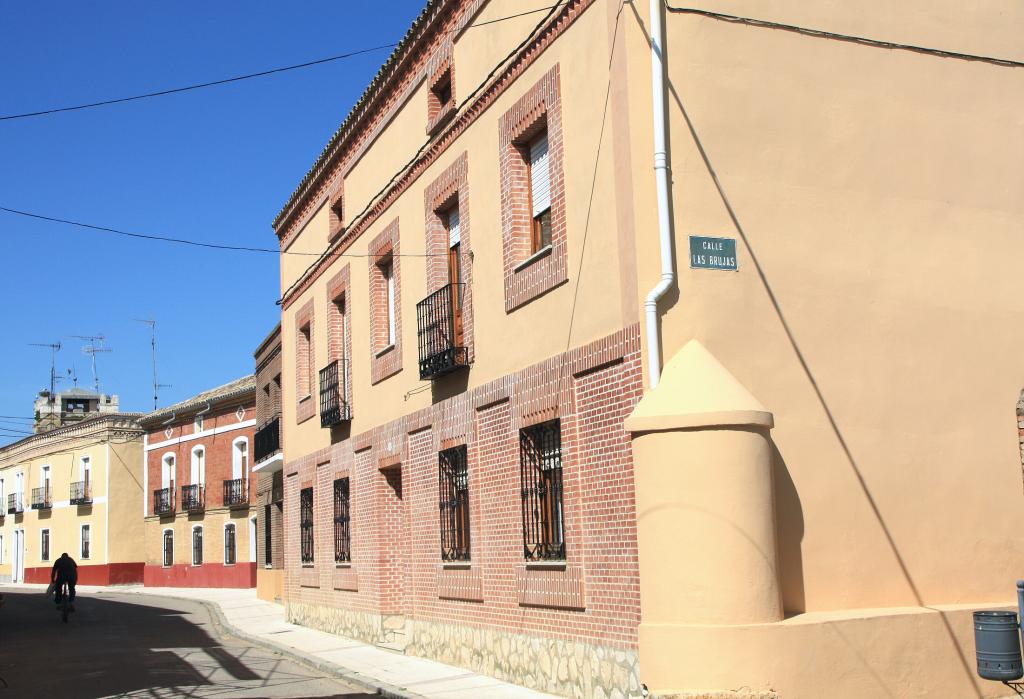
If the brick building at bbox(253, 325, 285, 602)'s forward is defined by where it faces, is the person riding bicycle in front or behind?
in front

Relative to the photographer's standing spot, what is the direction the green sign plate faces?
facing the viewer

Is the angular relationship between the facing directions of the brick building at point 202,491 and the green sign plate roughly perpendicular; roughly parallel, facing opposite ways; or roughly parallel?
roughly parallel

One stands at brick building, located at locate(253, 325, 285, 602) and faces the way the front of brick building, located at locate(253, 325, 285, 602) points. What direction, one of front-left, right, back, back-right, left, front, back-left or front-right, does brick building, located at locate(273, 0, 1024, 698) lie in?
front-left

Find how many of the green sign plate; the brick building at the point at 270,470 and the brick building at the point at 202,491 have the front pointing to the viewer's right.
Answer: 0

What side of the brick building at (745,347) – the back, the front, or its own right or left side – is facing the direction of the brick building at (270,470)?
right

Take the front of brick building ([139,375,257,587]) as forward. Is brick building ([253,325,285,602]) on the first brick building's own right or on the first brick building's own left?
on the first brick building's own left

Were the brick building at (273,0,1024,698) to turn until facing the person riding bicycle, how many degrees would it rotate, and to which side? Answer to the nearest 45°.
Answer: approximately 90° to its right

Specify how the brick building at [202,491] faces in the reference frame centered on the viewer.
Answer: facing the viewer and to the left of the viewer
